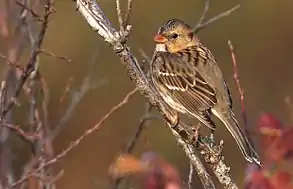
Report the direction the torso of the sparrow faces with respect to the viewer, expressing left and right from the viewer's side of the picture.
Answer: facing away from the viewer and to the left of the viewer
